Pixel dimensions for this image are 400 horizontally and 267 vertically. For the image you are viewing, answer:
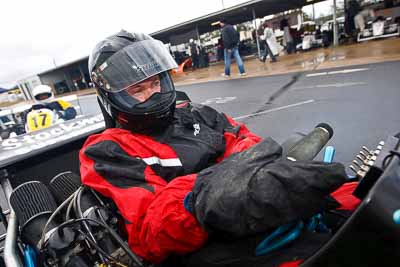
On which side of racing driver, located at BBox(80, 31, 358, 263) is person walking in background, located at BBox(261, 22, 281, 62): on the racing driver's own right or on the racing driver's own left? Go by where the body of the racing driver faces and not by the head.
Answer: on the racing driver's own left

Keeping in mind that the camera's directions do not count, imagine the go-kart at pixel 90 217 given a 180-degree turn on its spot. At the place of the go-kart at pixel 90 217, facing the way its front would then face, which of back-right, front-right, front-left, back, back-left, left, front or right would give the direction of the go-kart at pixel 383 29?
back-right

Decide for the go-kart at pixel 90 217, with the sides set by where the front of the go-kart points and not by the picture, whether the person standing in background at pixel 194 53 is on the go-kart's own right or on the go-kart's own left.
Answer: on the go-kart's own left

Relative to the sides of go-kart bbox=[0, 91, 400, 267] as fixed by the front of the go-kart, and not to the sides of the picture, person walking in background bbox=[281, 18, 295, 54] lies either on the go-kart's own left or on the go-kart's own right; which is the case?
on the go-kart's own left

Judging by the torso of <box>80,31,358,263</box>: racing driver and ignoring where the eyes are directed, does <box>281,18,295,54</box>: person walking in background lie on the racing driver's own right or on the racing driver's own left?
on the racing driver's own left

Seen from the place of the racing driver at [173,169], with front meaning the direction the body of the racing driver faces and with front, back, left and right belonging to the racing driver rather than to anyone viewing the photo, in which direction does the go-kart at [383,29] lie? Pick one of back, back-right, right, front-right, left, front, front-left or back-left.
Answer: left

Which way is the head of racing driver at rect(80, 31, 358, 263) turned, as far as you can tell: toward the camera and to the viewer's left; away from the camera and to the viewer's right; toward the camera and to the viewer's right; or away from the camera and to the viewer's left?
toward the camera and to the viewer's right

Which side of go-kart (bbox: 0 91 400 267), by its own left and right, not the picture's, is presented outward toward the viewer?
right

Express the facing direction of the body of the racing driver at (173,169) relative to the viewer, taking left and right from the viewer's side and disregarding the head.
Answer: facing the viewer and to the right of the viewer

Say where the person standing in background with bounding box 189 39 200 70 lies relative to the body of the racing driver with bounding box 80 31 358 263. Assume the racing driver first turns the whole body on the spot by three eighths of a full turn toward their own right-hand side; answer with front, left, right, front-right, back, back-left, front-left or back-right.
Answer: right
